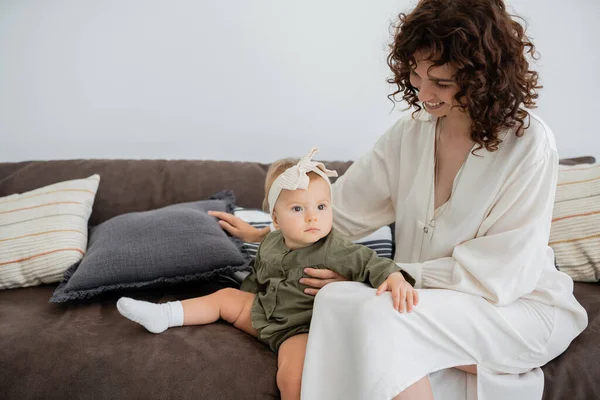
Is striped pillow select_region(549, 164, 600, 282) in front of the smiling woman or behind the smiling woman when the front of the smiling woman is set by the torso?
behind

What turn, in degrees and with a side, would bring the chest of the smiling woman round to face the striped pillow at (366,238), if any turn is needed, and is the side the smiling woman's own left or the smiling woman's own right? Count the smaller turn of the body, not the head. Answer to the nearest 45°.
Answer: approximately 90° to the smiling woman's own right

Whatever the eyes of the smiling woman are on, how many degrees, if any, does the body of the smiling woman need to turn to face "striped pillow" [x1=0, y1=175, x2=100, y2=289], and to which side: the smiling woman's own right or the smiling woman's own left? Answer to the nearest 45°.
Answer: approximately 45° to the smiling woman's own right

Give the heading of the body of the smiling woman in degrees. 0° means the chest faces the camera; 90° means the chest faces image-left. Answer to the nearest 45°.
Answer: approximately 45°

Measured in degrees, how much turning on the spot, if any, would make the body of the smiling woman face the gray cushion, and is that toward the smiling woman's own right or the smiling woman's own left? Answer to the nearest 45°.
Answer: approximately 45° to the smiling woman's own right
